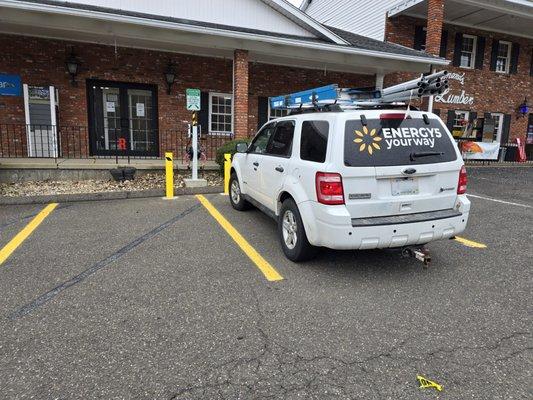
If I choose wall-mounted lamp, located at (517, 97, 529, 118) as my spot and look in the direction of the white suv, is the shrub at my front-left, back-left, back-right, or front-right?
front-right

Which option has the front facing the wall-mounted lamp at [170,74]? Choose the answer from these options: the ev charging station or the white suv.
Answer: the white suv

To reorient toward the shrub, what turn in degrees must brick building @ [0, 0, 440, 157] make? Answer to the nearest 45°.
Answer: approximately 45° to its left

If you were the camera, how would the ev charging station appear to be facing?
facing the viewer

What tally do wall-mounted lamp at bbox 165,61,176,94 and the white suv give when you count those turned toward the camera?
1

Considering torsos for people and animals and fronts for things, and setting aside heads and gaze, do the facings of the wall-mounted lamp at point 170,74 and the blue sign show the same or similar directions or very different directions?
same or similar directions

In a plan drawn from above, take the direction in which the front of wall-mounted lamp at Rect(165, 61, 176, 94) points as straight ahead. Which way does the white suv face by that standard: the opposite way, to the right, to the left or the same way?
the opposite way

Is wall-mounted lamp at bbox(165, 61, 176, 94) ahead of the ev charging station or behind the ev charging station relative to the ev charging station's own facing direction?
behind

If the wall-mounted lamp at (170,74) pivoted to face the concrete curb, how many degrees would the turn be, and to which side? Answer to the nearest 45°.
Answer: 0° — it already faces it

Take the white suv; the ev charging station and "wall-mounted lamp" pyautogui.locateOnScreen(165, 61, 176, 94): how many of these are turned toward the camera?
2

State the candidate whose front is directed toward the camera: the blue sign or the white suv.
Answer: the blue sign

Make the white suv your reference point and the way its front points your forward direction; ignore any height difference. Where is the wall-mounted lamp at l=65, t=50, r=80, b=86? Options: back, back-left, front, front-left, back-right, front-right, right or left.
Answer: front

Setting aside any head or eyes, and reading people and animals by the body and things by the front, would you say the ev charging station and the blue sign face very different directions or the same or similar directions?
same or similar directions

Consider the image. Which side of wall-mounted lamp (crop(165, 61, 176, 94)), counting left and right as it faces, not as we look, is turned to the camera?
front

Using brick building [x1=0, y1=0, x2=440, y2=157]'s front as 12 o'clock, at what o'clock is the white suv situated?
The white suv is roughly at 11 o'clock from the brick building.

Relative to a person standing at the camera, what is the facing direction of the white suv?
facing away from the viewer and to the left of the viewer

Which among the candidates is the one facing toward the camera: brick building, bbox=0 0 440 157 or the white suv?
the brick building

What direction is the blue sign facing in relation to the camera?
toward the camera

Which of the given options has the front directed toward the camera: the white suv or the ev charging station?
the ev charging station
